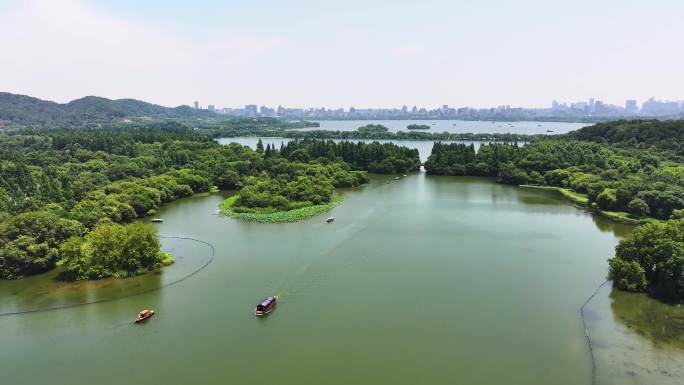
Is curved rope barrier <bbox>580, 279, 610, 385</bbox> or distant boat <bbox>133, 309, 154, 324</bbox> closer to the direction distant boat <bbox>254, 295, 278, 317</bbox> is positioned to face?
the distant boat

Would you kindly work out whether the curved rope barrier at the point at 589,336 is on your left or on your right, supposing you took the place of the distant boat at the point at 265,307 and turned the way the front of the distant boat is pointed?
on your left

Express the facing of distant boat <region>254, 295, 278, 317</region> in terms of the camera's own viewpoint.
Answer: facing the viewer and to the left of the viewer

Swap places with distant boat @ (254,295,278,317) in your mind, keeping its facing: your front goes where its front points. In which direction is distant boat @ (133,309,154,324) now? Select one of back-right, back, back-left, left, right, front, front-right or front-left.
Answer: front-right
